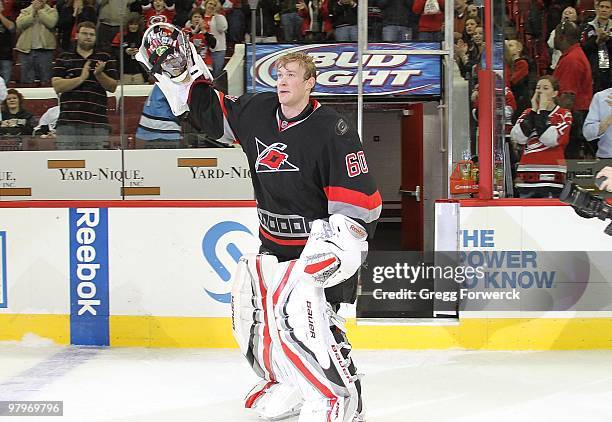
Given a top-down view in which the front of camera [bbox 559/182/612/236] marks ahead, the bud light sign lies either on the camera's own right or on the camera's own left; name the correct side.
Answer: on the camera's own right

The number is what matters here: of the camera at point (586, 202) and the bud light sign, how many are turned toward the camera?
1

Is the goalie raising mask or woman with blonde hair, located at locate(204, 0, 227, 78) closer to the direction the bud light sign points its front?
the goalie raising mask

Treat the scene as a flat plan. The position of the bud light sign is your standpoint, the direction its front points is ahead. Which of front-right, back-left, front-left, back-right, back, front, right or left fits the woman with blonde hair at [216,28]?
right

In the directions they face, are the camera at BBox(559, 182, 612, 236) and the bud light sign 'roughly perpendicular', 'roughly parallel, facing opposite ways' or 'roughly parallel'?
roughly perpendicular

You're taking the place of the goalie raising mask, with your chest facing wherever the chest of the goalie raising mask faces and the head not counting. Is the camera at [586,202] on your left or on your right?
on your left

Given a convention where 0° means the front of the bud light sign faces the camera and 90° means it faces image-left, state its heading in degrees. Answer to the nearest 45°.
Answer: approximately 0°

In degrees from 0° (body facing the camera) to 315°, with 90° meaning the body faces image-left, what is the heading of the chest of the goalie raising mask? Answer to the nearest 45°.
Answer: approximately 45°

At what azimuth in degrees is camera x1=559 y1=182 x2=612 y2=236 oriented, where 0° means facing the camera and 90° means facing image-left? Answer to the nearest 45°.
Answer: approximately 90°

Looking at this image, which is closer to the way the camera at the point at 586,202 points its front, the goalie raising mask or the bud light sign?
the goalie raising mask

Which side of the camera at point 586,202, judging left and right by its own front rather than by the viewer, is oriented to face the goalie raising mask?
front
